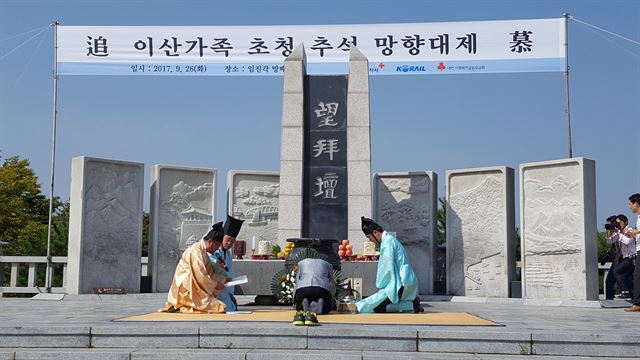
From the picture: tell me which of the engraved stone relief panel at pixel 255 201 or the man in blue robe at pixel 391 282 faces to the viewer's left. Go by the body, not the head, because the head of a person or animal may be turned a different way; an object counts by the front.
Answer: the man in blue robe

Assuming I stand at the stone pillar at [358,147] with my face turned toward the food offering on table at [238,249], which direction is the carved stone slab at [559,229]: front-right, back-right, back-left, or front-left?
back-left

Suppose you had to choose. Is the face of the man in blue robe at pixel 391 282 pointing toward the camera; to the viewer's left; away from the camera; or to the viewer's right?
to the viewer's left

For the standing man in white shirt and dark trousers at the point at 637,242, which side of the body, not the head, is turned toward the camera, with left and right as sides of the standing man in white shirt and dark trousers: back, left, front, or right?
left

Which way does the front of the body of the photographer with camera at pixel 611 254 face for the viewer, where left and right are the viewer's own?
facing to the left of the viewer

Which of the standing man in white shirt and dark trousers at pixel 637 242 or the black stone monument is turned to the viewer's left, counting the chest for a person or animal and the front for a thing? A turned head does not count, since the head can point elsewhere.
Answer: the standing man in white shirt and dark trousers

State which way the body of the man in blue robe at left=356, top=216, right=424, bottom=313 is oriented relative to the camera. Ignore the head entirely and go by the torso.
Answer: to the viewer's left

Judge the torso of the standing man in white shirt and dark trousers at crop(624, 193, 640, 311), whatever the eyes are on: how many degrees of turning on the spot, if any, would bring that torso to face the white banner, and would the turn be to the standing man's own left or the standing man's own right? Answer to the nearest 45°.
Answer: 0° — they already face it

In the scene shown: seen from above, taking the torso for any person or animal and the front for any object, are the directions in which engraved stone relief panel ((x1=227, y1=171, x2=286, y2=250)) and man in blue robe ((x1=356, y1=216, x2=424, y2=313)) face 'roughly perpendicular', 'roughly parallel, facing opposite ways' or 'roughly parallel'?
roughly perpendicular

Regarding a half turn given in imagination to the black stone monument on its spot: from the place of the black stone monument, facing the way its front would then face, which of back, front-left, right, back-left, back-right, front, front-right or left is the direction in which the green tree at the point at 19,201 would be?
front-left

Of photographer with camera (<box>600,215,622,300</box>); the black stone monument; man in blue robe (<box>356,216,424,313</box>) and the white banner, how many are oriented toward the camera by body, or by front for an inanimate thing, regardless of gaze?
2

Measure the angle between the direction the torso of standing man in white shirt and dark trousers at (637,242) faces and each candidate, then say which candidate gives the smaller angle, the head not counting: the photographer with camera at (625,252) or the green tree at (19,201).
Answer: the green tree

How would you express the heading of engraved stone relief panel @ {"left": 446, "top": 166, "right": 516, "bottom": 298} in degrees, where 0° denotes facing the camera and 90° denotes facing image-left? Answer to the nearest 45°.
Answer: approximately 45°
